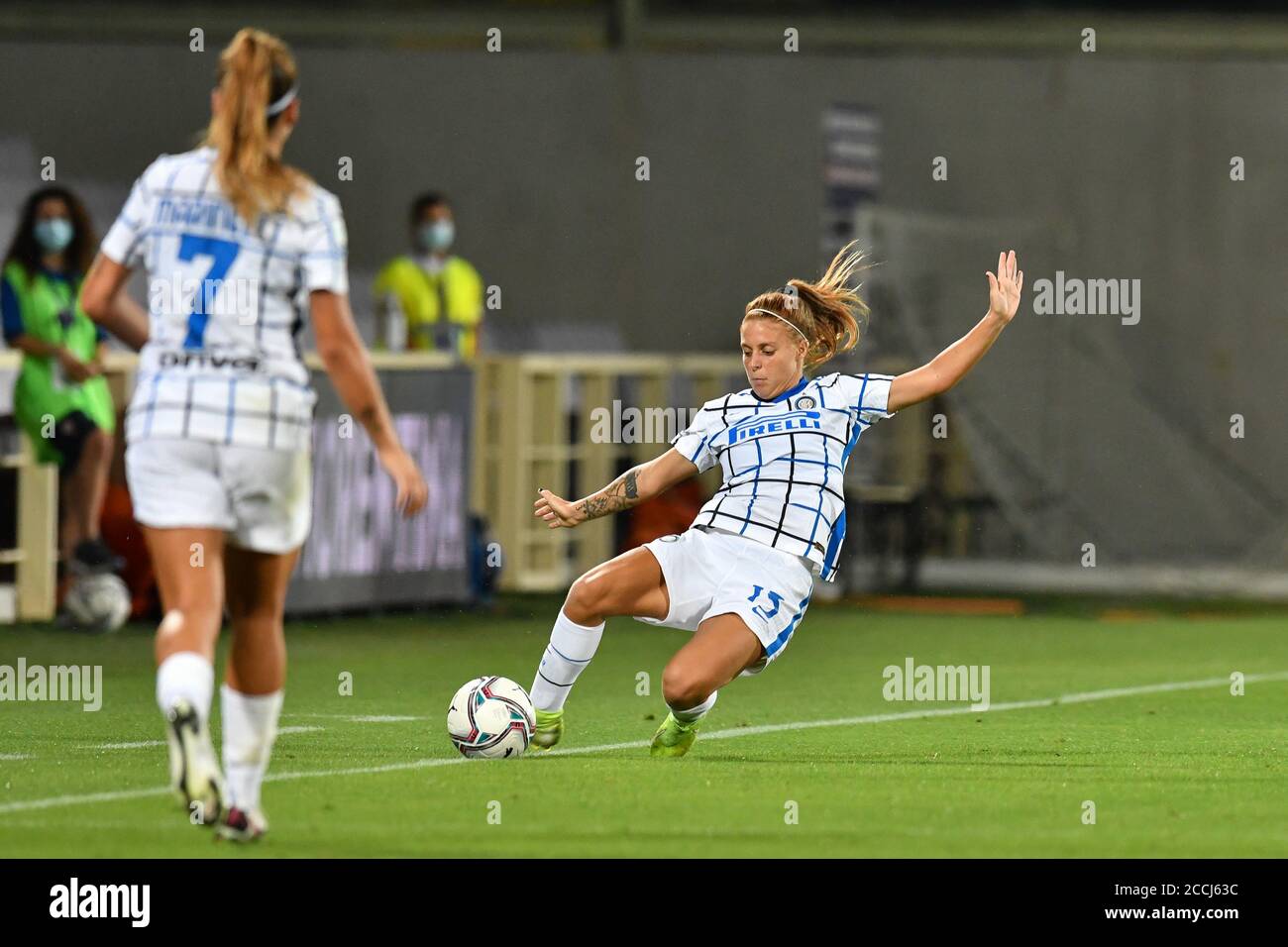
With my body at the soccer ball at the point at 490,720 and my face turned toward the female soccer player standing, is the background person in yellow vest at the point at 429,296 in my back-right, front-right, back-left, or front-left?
back-right

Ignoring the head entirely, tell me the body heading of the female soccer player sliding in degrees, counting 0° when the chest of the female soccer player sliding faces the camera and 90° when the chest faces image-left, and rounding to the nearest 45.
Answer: approximately 45°

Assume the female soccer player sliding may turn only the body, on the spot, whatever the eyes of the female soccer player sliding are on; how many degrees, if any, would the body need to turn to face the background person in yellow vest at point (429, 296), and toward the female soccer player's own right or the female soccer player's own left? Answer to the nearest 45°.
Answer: approximately 135° to the female soccer player's own right

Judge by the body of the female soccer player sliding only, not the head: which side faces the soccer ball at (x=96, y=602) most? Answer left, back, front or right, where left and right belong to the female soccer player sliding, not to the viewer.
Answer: right

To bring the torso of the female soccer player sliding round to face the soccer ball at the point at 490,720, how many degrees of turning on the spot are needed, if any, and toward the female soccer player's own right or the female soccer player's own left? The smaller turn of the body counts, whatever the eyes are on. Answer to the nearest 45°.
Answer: approximately 45° to the female soccer player's own right

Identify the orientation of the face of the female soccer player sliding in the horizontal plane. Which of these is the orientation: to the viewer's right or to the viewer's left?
to the viewer's left

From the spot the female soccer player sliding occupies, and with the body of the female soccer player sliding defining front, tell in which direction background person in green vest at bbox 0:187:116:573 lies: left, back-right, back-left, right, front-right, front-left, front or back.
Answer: right
